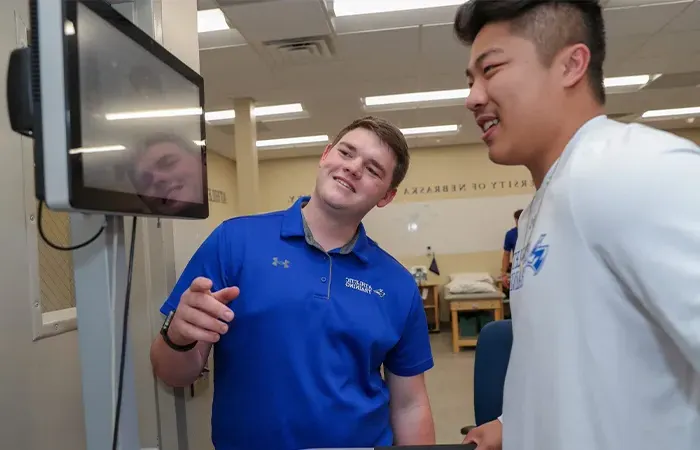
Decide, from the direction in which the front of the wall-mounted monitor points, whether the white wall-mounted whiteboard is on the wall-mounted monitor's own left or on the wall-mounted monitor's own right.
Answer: on the wall-mounted monitor's own left

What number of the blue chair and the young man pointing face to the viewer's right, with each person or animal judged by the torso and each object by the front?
0

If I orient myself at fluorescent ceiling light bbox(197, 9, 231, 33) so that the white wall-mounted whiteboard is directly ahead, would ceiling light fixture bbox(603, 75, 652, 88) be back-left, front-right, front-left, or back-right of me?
front-right

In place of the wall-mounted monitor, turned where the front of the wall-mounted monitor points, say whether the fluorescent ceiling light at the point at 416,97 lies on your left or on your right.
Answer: on your left

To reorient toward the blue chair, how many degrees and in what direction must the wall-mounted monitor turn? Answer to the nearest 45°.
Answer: approximately 90° to its left

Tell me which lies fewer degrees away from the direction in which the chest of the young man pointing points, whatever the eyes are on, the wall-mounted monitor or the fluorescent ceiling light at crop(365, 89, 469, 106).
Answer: the wall-mounted monitor

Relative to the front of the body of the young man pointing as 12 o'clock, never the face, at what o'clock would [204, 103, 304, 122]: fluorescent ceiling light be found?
The fluorescent ceiling light is roughly at 6 o'clock from the young man pointing.

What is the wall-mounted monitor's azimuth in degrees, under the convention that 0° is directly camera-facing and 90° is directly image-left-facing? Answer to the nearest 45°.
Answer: approximately 315°

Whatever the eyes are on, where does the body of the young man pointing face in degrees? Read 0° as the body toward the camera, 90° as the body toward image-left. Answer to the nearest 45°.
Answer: approximately 0°
